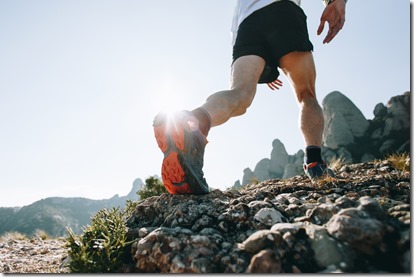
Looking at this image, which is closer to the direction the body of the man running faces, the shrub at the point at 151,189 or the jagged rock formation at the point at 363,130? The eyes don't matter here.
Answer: the jagged rock formation

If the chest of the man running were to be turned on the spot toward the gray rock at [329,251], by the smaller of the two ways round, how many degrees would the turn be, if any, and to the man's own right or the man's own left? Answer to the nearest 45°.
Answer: approximately 135° to the man's own right

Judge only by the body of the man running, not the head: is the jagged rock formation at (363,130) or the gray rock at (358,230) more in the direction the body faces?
the jagged rock formation

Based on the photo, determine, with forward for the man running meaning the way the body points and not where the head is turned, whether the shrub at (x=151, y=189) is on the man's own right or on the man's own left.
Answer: on the man's own left

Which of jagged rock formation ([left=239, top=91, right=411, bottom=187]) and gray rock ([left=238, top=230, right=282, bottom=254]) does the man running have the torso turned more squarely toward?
the jagged rock formation

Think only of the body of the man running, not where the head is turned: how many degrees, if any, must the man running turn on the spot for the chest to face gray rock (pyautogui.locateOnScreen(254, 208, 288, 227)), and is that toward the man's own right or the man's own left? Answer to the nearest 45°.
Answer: approximately 135° to the man's own right

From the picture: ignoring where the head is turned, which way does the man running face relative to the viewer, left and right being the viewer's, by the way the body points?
facing away from the viewer and to the right of the viewer
